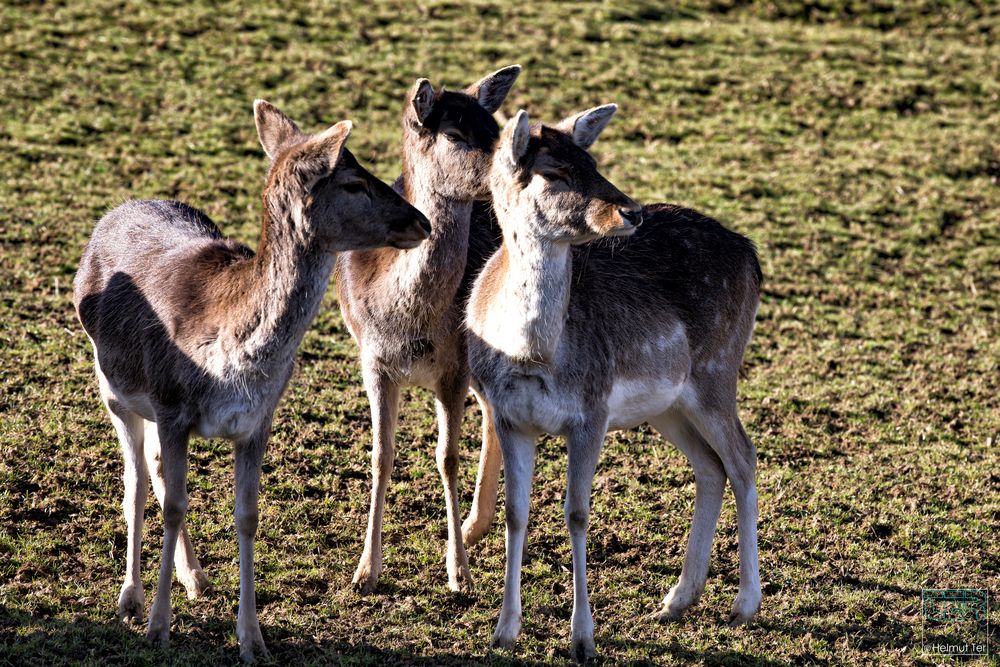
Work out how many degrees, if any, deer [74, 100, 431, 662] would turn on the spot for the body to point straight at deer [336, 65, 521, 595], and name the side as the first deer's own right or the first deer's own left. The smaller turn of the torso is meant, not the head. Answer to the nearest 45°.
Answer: approximately 90° to the first deer's own left

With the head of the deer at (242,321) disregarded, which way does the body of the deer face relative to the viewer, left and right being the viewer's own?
facing the viewer and to the right of the viewer

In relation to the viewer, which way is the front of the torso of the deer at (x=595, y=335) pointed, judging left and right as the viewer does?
facing the viewer and to the left of the viewer

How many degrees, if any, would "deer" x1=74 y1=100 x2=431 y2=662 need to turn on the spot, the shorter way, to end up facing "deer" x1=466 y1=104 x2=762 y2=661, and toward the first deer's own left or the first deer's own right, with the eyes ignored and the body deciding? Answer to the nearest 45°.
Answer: approximately 45° to the first deer's own left

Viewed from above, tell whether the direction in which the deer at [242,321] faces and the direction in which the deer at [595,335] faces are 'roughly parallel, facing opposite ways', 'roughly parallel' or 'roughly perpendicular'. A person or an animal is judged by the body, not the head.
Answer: roughly perpendicular

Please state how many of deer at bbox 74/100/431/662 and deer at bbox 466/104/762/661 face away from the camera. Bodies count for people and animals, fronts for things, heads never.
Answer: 0

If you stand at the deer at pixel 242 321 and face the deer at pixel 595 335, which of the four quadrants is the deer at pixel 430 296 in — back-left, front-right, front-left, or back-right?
front-left

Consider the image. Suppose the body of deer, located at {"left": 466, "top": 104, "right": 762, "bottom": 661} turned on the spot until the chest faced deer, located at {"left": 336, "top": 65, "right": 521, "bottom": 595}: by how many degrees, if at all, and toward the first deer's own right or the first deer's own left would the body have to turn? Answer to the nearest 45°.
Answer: approximately 90° to the first deer's own right
